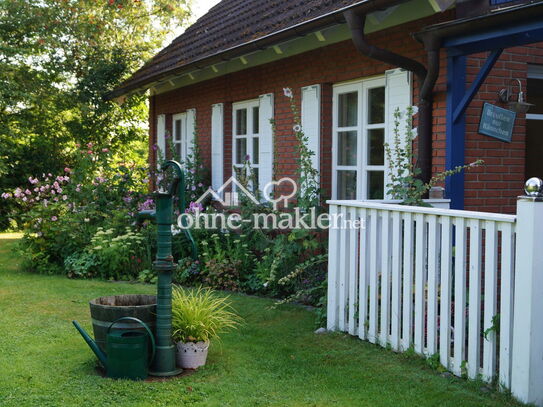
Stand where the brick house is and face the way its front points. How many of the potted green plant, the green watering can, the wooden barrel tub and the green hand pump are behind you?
0

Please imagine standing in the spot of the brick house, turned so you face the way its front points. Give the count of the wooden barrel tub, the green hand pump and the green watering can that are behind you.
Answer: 0

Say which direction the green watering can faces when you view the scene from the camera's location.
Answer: facing to the left of the viewer

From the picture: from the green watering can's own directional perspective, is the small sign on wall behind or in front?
behind

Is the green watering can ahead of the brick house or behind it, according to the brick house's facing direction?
ahead

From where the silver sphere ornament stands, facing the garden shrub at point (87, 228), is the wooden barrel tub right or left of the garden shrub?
left

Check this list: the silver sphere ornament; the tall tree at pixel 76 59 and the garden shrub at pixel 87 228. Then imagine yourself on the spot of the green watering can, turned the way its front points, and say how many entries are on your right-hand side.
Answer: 2

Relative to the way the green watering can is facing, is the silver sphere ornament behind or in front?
behind

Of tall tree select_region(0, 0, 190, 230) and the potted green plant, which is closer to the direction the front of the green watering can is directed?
the tall tree

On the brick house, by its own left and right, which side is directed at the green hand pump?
front

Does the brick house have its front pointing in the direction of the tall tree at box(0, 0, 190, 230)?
no

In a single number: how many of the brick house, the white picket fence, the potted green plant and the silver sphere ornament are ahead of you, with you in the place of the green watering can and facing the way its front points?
0

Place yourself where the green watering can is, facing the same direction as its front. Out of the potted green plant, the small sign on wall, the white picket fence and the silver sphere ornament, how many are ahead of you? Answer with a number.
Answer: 0

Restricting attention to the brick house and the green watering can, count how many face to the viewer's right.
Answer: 0
